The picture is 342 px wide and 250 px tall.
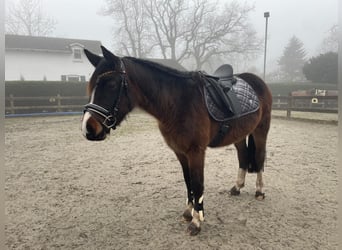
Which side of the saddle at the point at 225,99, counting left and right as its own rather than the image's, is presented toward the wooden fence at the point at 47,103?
right

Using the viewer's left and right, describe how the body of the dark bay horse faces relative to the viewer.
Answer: facing the viewer and to the left of the viewer

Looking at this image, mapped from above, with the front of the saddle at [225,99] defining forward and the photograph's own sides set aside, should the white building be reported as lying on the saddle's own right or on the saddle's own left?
on the saddle's own right

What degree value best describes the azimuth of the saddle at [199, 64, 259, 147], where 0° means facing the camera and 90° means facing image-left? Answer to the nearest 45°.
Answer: approximately 45°

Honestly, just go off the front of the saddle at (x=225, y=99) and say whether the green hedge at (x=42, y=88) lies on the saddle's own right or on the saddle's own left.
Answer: on the saddle's own right

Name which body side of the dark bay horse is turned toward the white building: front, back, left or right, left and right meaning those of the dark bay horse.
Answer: right
